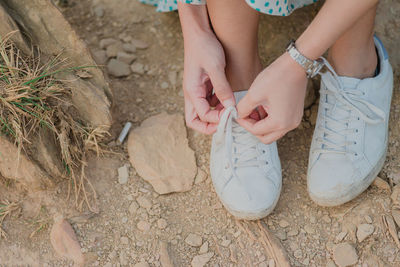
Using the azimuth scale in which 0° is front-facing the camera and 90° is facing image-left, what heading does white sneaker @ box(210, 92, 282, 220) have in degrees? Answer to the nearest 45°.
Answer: approximately 0°

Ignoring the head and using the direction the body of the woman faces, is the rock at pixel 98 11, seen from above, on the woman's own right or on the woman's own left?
on the woman's own right

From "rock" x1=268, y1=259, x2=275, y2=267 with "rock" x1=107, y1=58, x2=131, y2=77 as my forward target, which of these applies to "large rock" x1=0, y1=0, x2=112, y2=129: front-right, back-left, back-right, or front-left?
front-left

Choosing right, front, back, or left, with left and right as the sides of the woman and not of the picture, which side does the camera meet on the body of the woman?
front

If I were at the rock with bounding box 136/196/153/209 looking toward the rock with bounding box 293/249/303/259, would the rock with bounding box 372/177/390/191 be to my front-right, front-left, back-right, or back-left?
front-left

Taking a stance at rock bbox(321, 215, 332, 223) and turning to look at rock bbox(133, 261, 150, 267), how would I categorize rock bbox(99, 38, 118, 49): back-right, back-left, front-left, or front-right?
front-right
